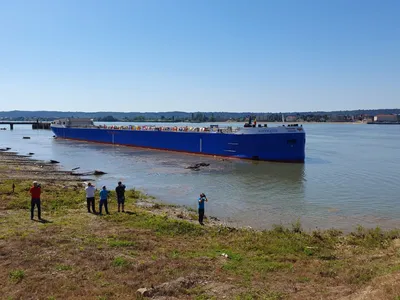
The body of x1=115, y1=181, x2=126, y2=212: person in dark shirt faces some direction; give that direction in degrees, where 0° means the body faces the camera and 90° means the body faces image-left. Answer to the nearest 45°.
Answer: approximately 180°

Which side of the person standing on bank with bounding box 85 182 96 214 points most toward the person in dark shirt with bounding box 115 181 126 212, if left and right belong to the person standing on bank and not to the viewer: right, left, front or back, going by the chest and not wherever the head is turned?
right

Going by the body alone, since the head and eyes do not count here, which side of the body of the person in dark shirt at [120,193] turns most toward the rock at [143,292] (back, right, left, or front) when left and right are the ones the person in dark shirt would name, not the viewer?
back

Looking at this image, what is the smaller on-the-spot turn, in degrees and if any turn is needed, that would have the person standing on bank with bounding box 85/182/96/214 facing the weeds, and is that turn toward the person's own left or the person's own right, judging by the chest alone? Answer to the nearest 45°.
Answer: approximately 180°

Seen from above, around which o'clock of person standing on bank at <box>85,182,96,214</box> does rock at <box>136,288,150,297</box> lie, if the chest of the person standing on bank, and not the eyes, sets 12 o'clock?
The rock is roughly at 6 o'clock from the person standing on bank.

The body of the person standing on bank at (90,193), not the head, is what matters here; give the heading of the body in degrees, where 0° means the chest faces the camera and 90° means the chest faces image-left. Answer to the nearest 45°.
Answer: approximately 180°

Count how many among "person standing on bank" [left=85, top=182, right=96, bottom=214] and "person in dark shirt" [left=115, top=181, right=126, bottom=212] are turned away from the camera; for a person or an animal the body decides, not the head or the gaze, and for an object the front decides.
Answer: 2
